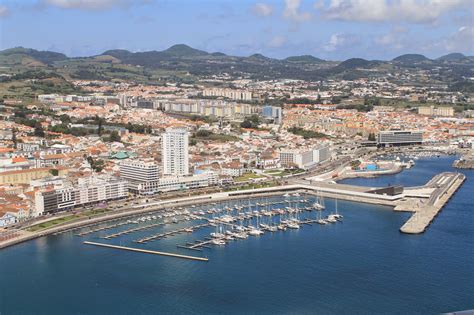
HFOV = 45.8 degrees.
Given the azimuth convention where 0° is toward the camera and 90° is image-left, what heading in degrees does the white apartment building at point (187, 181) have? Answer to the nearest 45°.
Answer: approximately 0°

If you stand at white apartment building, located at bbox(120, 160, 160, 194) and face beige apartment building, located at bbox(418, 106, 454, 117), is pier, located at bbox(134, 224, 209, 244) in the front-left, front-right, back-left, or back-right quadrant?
back-right

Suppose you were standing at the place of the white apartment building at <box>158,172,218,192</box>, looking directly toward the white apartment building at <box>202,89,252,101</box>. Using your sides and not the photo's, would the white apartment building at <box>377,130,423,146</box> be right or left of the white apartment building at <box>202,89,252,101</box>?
right

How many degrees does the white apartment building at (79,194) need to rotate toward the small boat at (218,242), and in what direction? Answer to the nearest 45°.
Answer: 0° — it already faces it

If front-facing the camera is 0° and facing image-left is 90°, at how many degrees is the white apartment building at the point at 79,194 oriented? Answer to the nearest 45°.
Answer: approximately 315°

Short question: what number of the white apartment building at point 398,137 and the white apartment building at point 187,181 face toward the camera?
2

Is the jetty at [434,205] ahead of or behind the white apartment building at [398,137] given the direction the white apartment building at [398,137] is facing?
ahead

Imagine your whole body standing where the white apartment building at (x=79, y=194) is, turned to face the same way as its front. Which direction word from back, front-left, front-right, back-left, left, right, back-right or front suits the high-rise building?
left

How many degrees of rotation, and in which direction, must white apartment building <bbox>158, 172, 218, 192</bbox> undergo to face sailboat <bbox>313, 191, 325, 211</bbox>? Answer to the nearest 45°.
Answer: approximately 45° to its left

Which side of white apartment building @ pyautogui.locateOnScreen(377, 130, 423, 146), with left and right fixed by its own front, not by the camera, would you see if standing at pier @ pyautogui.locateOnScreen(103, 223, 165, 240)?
front

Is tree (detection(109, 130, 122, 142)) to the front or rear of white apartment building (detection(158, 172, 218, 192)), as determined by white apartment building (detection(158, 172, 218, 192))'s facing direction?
to the rear

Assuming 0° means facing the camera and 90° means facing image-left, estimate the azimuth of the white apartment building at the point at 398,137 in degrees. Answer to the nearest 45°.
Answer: approximately 0°

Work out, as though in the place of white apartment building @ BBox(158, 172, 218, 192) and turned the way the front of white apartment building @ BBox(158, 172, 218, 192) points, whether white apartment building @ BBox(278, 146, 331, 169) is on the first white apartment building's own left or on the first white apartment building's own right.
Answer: on the first white apartment building's own left
